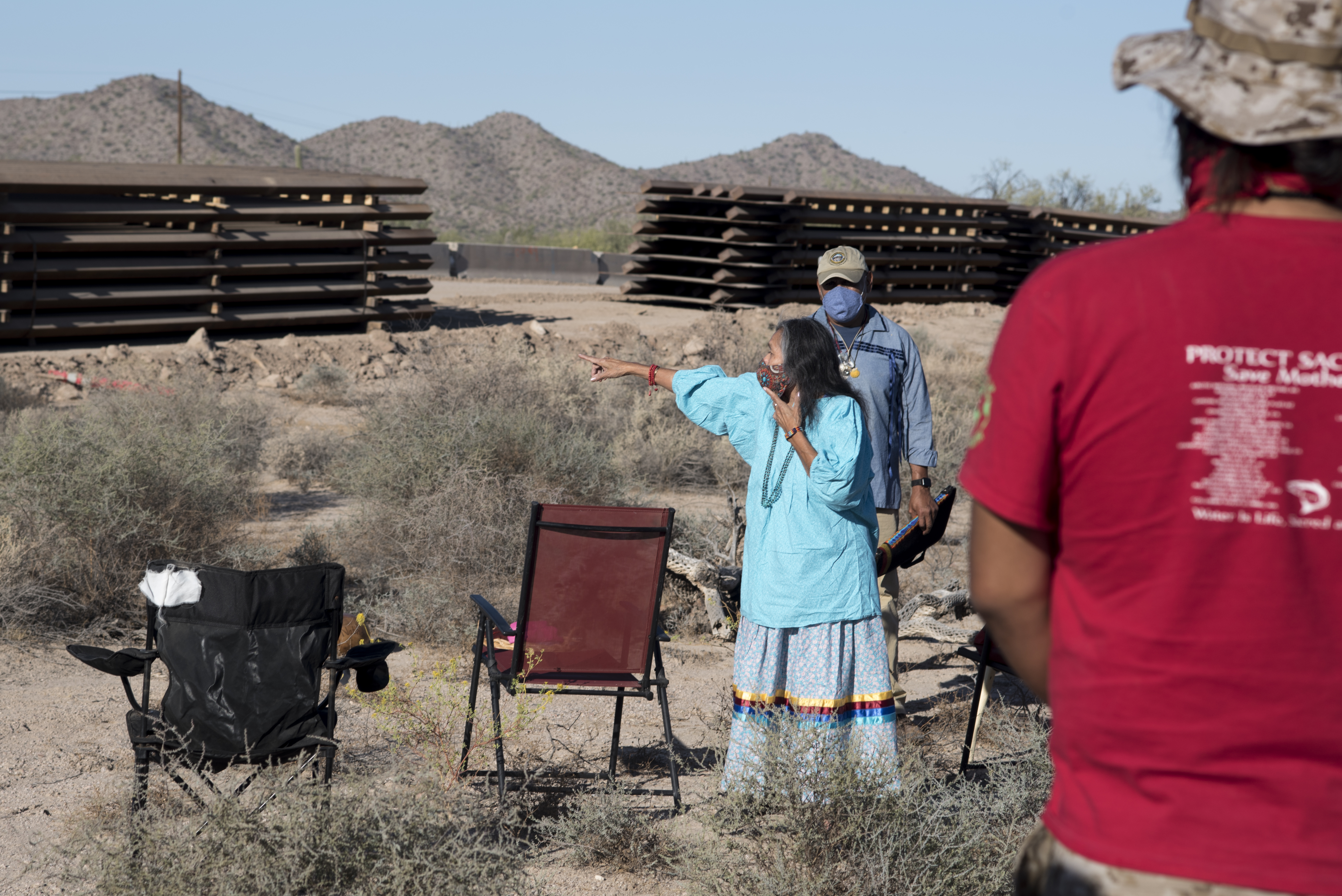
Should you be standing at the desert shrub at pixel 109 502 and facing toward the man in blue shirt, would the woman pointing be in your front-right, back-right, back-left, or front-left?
front-right

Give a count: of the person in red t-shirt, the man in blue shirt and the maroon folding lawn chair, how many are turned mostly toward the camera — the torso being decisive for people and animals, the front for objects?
1

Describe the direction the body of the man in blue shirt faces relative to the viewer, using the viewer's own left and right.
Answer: facing the viewer

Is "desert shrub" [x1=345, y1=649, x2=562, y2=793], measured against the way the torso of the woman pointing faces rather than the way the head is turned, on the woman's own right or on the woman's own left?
on the woman's own right

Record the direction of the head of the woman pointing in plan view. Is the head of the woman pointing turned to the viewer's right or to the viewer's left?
to the viewer's left

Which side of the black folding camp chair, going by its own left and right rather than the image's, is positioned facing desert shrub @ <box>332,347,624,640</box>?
front

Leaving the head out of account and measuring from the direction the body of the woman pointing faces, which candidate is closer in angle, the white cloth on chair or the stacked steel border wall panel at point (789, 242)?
the white cloth on chair

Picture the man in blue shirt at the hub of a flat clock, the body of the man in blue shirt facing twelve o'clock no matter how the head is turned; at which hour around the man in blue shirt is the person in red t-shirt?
The person in red t-shirt is roughly at 12 o'clock from the man in blue shirt.

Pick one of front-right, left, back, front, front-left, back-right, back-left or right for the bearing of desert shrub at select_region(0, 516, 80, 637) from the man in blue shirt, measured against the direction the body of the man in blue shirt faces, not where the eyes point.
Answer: right

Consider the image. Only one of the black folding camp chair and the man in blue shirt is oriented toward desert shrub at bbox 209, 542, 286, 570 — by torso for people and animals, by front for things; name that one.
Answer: the black folding camp chair

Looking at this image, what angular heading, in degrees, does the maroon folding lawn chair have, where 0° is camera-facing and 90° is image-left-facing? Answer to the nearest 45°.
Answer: approximately 180°

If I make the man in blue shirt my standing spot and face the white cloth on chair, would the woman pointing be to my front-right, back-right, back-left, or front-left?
front-left

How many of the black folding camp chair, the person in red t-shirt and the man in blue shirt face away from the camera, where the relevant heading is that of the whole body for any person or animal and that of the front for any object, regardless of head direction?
2

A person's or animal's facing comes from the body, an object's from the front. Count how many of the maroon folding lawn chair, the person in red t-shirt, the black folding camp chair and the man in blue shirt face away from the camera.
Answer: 3

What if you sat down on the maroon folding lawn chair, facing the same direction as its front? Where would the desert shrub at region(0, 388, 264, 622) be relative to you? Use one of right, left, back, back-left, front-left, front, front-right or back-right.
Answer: front-left

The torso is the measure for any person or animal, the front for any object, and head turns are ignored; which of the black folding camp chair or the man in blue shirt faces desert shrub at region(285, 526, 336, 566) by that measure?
the black folding camp chair

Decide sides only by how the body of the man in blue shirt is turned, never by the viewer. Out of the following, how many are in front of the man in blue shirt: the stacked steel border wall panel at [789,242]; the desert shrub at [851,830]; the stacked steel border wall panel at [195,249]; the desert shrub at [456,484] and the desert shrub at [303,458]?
1
